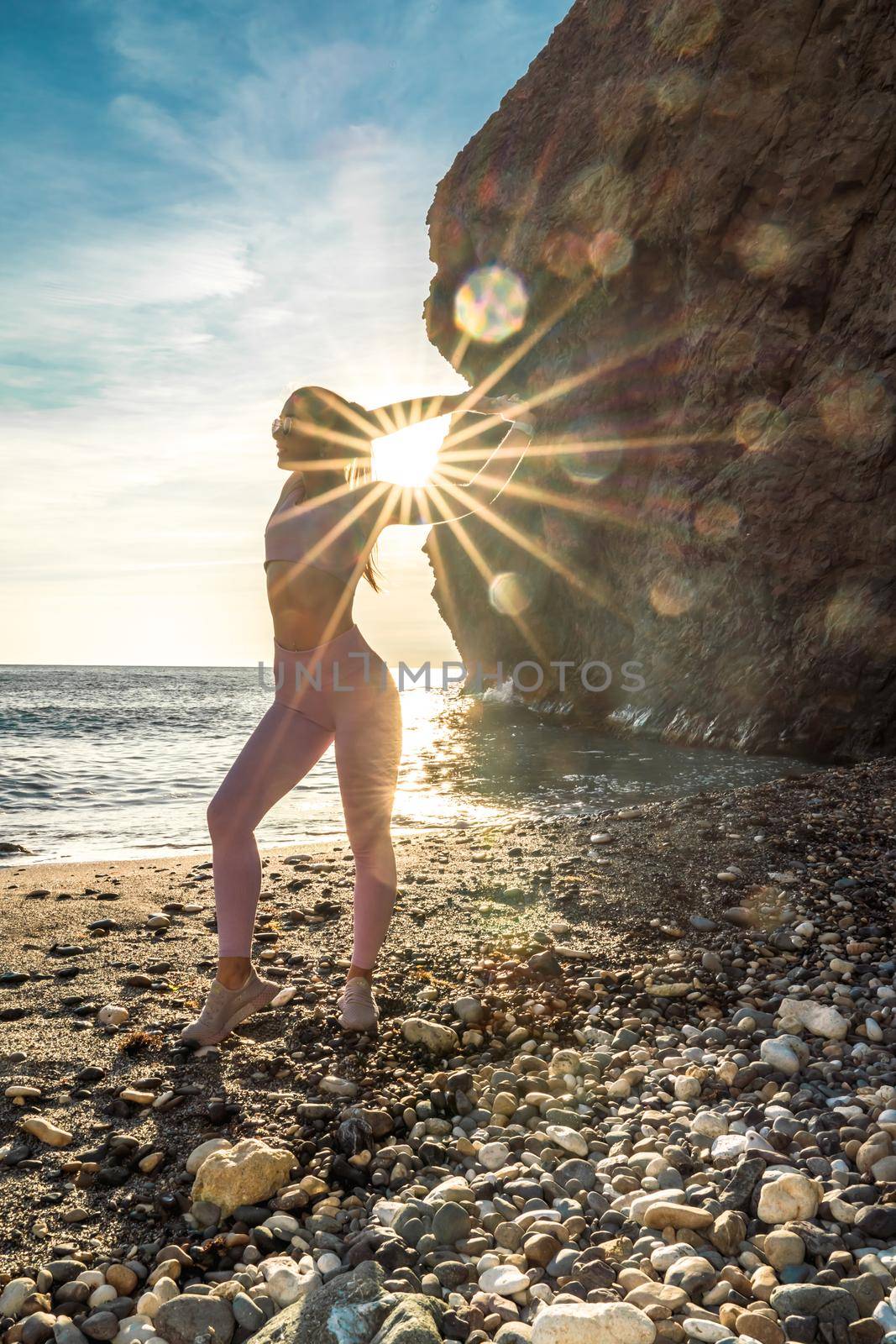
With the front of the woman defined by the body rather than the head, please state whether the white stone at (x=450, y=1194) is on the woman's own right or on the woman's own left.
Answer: on the woman's own left

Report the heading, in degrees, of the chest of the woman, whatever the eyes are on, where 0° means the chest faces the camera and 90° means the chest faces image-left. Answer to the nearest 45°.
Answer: approximately 45°

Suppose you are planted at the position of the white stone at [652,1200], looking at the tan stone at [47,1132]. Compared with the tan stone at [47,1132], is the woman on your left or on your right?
right

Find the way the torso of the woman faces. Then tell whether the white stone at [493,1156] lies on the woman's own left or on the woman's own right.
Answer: on the woman's own left

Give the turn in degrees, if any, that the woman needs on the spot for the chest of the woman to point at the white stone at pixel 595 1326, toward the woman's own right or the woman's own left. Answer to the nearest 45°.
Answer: approximately 45° to the woman's own left

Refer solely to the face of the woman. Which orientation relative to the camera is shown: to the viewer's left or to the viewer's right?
to the viewer's left
